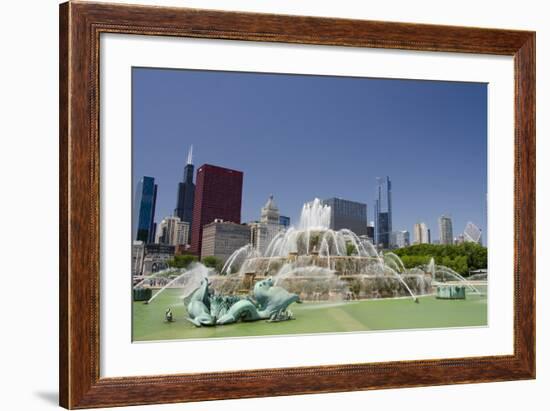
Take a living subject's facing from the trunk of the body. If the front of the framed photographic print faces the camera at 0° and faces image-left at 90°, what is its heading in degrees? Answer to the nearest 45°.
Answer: approximately 315°
